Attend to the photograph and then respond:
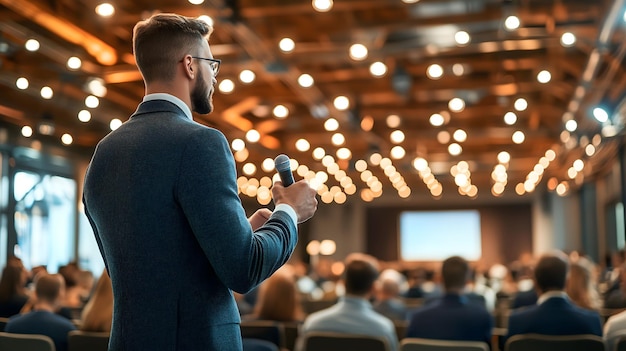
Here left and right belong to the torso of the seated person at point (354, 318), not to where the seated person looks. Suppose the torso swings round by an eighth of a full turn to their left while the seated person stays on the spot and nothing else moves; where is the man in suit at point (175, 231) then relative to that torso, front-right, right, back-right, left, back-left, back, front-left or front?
back-left

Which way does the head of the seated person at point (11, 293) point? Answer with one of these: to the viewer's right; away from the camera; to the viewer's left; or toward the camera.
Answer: away from the camera

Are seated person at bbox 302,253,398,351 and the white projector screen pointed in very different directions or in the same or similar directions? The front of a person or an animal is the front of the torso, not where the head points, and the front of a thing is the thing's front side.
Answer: very different directions

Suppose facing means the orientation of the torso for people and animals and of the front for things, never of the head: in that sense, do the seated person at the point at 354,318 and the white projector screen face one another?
yes

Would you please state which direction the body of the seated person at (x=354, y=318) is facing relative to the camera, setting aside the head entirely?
away from the camera

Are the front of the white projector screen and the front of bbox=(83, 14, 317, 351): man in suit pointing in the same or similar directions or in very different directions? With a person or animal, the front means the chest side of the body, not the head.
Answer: very different directions

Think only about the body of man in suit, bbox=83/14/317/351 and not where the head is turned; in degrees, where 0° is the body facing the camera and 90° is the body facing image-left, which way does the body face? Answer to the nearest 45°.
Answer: approximately 225°

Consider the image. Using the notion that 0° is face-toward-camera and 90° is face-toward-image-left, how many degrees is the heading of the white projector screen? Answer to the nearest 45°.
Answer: approximately 0°

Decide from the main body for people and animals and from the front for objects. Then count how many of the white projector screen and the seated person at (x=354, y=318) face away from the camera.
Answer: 1

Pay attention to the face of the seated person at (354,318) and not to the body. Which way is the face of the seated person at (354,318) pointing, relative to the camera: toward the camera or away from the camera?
away from the camera

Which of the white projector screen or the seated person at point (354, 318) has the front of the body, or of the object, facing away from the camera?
the seated person
